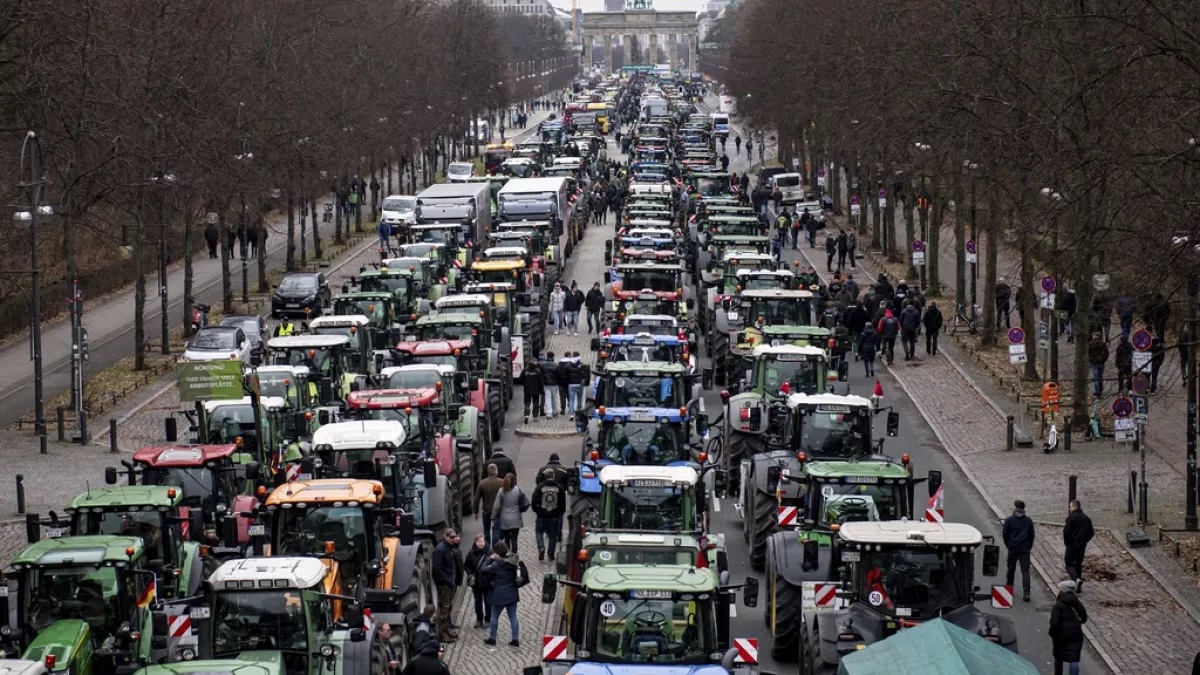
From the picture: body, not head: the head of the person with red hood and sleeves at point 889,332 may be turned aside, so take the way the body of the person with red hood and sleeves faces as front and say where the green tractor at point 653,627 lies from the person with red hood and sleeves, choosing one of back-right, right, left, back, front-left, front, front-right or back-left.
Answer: back

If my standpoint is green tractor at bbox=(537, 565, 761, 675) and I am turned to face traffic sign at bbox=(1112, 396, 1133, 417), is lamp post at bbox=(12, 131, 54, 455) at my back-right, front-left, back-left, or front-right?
front-left

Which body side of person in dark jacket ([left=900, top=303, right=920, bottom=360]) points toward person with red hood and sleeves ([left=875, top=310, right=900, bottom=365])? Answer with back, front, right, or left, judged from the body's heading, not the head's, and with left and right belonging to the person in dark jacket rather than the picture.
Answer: left

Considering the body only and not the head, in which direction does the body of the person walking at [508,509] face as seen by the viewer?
away from the camera

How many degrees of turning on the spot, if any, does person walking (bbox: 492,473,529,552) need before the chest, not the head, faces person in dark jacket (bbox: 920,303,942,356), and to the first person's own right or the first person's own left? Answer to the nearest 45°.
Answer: approximately 45° to the first person's own right

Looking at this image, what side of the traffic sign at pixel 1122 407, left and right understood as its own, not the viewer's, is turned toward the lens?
front

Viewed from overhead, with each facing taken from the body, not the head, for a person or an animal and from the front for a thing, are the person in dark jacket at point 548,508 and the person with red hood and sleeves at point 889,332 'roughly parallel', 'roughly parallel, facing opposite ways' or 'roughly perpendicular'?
roughly parallel

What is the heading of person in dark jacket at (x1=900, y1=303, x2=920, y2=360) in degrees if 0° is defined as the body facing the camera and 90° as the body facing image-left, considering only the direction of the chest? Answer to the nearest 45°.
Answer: approximately 180°

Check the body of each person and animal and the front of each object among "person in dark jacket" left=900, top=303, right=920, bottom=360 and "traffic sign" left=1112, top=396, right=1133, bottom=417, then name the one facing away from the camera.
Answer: the person in dark jacket

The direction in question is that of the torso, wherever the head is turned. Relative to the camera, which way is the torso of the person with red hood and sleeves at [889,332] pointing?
away from the camera

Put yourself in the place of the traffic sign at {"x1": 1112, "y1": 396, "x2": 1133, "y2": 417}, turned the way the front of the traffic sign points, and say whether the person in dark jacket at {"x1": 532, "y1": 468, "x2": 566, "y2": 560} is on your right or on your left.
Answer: on your right

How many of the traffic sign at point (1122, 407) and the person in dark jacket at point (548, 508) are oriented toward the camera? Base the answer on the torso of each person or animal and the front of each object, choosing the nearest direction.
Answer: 1
